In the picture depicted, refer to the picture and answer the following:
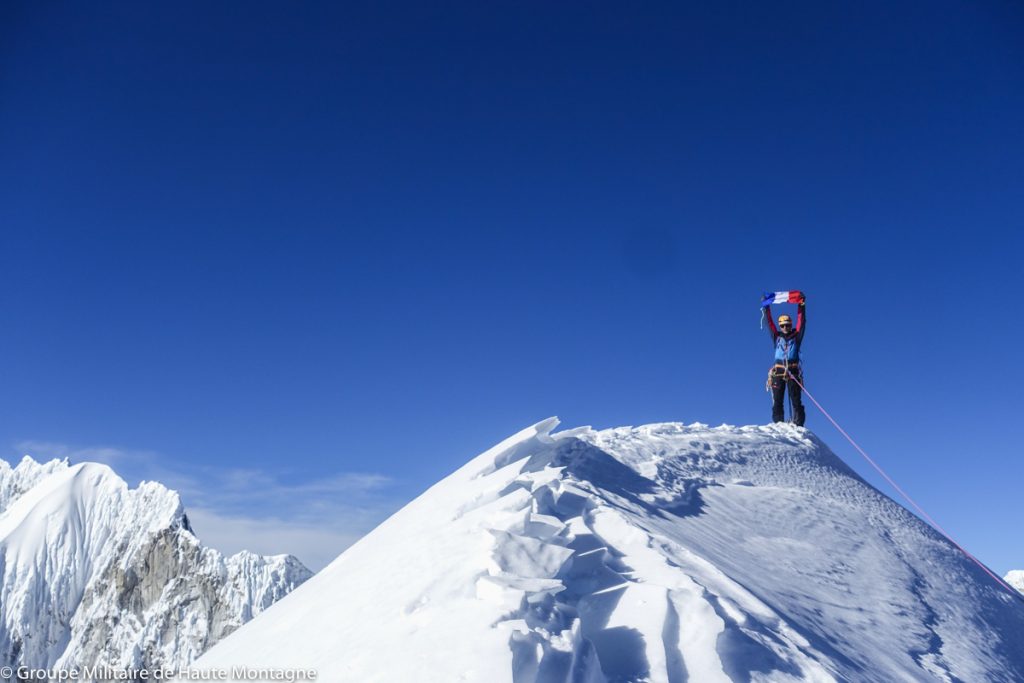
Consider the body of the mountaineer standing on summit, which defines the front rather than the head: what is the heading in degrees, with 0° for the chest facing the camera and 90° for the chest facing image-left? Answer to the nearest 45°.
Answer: approximately 0°
